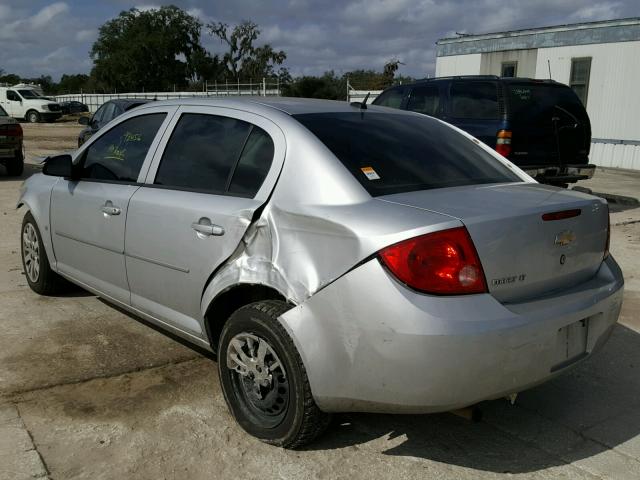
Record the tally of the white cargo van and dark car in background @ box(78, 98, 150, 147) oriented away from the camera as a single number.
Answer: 0

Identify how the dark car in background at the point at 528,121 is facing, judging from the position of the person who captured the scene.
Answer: facing away from the viewer and to the left of the viewer

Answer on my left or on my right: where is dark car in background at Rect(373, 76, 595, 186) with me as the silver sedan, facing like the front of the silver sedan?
on my right

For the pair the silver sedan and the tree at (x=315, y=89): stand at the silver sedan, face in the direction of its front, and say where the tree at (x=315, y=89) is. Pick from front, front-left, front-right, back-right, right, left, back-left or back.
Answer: front-right

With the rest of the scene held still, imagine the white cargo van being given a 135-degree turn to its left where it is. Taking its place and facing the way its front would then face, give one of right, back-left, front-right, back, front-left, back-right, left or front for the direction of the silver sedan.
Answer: back

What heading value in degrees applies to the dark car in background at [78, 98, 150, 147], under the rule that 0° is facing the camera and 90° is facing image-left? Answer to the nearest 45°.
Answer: approximately 45°

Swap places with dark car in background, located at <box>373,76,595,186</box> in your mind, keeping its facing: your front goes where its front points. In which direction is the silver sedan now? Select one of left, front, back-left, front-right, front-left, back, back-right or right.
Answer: back-left

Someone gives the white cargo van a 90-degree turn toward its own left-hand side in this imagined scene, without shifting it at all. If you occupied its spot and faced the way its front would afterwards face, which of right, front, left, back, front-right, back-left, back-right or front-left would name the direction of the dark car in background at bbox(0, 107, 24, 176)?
back-right

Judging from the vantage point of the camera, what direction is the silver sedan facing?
facing away from the viewer and to the left of the viewer

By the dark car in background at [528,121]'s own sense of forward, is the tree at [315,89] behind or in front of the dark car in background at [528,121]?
in front

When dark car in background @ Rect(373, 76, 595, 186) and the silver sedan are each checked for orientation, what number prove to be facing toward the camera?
0

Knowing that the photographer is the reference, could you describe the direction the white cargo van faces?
facing the viewer and to the right of the viewer

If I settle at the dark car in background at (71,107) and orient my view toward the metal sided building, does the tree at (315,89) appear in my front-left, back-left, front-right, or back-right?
front-left
